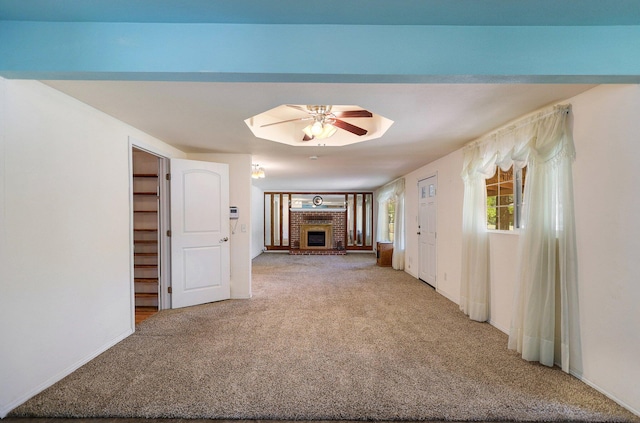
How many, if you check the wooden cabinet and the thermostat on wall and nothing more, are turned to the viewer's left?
1

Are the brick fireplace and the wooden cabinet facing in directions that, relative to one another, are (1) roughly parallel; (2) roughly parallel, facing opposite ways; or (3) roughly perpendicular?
roughly perpendicular

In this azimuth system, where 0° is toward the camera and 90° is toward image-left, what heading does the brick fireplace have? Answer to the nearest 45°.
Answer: approximately 0°

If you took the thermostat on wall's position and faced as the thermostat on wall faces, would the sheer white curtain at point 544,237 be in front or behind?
in front

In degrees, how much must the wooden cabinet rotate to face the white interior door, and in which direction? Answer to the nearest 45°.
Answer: approximately 45° to its left

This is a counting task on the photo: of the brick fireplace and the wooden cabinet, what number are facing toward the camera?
1

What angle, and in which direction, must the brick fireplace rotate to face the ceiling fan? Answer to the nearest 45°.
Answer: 0° — it already faces it

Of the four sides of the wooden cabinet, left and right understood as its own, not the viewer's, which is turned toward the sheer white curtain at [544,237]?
left
